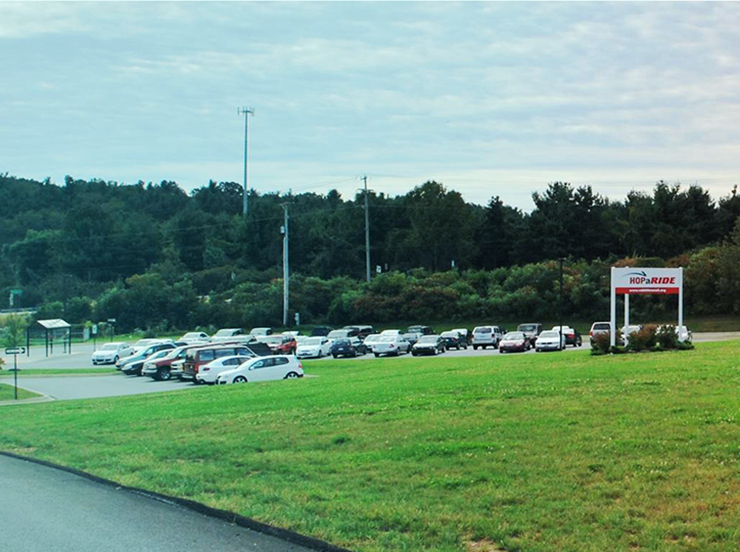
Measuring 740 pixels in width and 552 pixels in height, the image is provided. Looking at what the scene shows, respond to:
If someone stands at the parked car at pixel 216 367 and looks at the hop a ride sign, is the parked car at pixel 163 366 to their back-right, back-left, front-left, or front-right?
back-left

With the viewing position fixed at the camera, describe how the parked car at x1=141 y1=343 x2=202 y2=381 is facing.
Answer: facing the viewer and to the left of the viewer

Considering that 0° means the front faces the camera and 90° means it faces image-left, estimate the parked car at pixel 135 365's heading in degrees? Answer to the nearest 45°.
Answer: approximately 45°

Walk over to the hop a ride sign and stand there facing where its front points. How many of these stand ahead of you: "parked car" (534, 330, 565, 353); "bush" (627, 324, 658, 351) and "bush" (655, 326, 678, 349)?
2

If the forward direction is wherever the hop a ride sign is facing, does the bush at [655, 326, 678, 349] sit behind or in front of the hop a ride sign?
in front

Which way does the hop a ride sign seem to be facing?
toward the camera

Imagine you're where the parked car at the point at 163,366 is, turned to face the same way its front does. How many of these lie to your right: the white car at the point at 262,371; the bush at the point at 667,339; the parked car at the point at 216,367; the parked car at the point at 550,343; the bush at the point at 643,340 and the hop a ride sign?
0

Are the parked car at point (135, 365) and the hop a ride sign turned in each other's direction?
no

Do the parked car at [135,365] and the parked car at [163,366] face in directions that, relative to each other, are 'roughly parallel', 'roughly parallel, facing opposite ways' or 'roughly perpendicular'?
roughly parallel

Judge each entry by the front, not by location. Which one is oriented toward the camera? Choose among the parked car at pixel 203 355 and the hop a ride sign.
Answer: the hop a ride sign

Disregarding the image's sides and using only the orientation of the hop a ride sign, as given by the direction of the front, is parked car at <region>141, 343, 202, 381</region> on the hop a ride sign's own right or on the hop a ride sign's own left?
on the hop a ride sign's own right

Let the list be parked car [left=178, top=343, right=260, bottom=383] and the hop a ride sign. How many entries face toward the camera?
1
